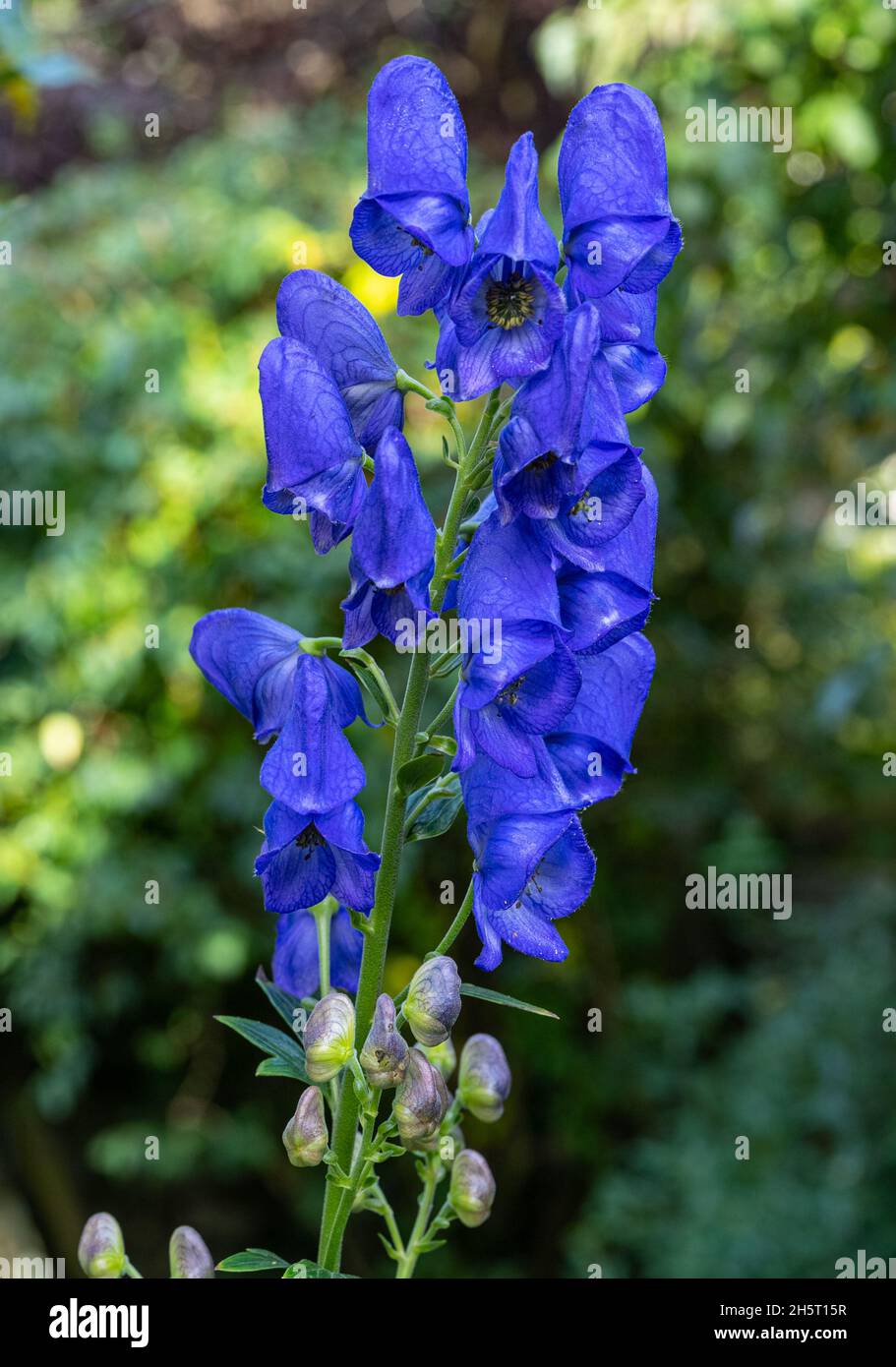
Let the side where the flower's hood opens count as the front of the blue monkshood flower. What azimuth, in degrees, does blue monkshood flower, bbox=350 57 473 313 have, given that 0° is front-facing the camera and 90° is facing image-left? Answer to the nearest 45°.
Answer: approximately 45°

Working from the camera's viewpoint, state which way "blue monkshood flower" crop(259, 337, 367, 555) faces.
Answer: facing to the left of the viewer

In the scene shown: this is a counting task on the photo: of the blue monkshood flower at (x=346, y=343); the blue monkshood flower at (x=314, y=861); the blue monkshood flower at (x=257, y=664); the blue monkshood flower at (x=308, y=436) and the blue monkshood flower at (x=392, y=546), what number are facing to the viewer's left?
3

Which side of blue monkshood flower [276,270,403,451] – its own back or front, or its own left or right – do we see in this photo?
left

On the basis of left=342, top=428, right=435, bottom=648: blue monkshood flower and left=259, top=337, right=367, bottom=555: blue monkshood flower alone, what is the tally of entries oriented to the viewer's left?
1

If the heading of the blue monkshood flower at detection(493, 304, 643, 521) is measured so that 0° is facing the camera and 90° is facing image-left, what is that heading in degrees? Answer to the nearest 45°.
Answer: approximately 0°

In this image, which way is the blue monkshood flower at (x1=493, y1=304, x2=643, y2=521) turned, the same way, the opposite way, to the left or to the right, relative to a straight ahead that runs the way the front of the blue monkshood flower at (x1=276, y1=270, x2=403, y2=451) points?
to the left

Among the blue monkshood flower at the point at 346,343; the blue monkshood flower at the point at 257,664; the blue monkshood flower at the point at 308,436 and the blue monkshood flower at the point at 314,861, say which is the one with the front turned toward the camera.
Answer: the blue monkshood flower at the point at 314,861

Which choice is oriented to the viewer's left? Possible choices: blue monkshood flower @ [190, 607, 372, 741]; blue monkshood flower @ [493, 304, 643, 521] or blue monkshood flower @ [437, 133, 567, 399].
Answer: blue monkshood flower @ [190, 607, 372, 741]
